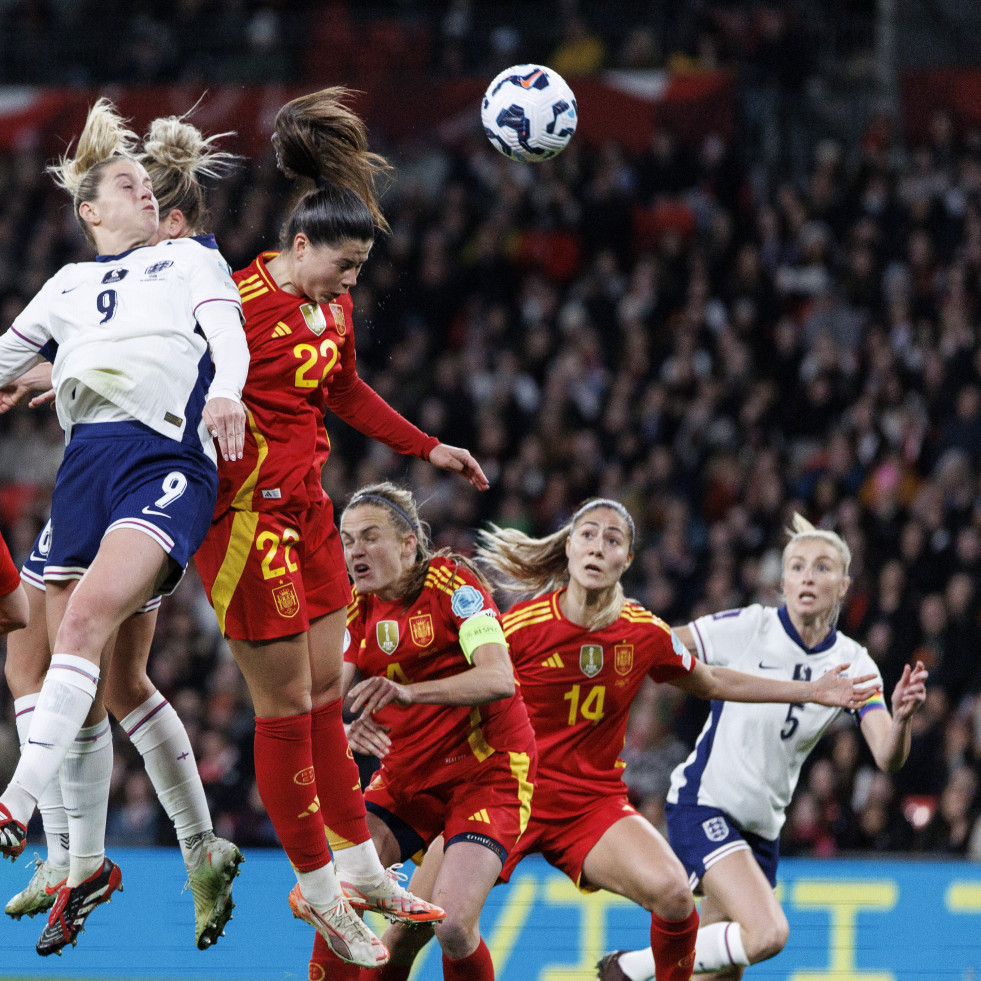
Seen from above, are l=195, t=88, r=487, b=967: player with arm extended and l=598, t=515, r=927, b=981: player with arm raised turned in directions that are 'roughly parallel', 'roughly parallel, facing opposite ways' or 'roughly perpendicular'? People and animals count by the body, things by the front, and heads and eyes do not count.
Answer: roughly parallel

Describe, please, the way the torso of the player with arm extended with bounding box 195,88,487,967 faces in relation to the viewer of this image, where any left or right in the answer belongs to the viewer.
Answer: facing the viewer and to the right of the viewer

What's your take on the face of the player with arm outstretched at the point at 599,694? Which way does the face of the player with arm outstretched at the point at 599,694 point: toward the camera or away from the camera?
toward the camera

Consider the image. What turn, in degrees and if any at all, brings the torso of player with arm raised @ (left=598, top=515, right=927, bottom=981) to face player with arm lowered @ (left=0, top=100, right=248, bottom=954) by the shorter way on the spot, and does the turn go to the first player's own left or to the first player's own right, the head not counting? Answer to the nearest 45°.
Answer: approximately 90° to the first player's own right

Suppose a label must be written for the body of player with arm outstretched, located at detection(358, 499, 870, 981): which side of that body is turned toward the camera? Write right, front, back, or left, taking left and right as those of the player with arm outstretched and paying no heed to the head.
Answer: front

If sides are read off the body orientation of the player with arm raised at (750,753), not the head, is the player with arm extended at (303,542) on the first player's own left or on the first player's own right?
on the first player's own right

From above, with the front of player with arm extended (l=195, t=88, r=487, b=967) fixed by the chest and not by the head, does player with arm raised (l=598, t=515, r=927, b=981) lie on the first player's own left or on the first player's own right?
on the first player's own left

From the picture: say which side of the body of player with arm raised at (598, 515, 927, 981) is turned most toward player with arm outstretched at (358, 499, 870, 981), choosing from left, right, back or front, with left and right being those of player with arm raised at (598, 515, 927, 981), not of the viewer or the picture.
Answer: right
